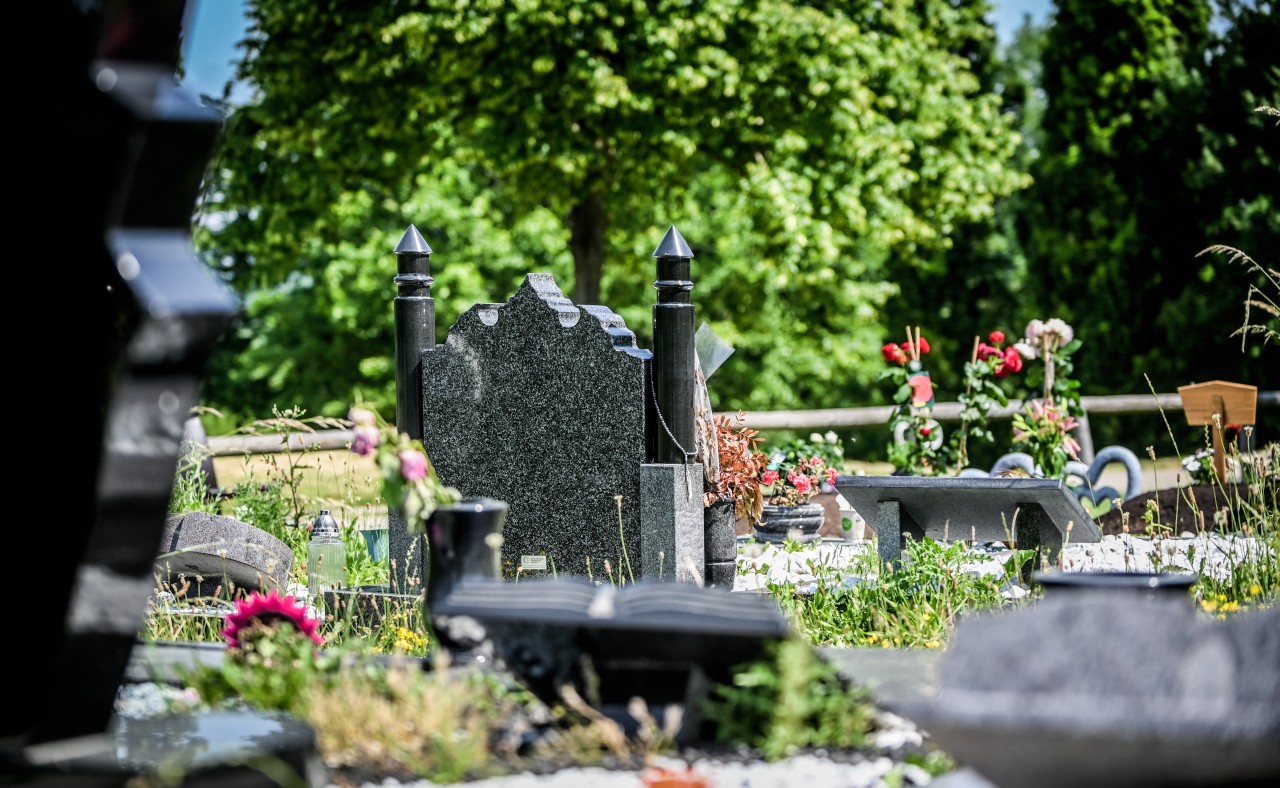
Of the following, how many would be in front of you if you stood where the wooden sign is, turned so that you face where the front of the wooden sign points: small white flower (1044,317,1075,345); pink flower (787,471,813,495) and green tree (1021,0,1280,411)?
1

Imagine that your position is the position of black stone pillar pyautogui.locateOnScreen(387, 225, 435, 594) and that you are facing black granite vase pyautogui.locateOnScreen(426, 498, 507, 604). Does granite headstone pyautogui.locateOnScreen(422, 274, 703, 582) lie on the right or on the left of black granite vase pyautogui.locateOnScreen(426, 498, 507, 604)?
left
